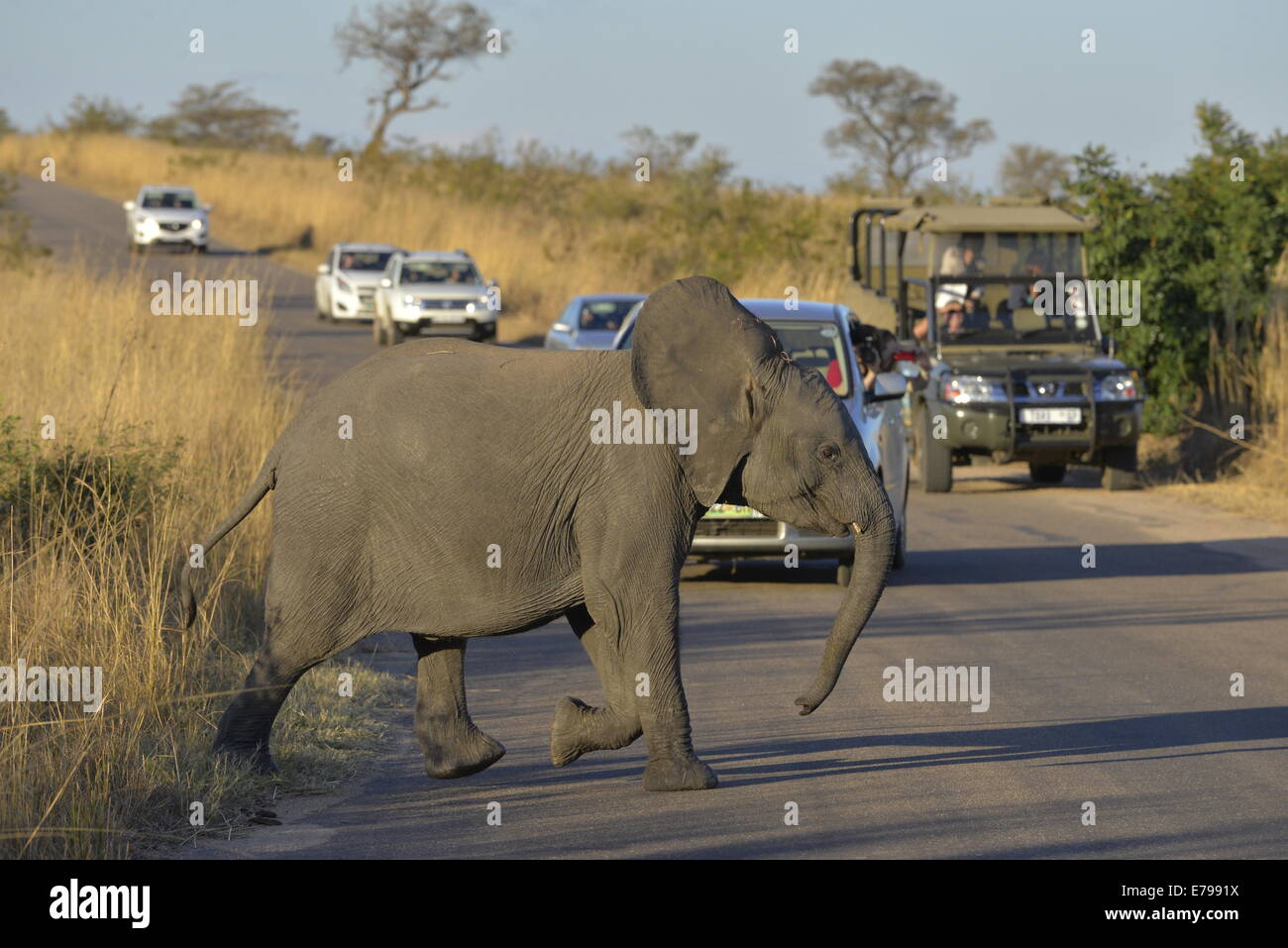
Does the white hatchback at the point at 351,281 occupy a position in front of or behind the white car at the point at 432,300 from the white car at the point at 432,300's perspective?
behind

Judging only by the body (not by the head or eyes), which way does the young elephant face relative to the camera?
to the viewer's right

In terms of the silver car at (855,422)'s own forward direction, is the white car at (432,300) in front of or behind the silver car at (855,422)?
behind

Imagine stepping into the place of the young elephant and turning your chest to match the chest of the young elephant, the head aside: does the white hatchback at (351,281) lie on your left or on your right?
on your left

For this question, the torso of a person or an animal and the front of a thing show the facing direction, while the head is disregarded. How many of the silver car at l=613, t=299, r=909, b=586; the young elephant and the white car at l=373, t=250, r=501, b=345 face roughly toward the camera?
2

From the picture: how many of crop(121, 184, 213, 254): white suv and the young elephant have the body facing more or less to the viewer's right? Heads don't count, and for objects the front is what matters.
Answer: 1

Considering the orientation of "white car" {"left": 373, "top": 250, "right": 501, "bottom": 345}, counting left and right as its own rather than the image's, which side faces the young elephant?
front

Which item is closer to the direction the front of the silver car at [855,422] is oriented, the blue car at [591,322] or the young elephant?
the young elephant

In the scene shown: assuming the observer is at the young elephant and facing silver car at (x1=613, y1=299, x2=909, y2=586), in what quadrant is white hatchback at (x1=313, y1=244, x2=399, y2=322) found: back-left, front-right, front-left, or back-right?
front-left

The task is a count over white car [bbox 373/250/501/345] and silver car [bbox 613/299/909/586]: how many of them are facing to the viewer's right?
0

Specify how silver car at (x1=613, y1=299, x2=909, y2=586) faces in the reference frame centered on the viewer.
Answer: facing the viewer

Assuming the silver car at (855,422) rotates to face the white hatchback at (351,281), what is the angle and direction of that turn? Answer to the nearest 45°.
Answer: approximately 180°

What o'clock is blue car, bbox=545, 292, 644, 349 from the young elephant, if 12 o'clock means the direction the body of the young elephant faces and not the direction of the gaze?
The blue car is roughly at 9 o'clock from the young elephant.

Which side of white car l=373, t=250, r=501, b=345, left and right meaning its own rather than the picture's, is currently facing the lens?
front

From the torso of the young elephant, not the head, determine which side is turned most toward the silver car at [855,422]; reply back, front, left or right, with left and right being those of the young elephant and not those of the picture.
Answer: left

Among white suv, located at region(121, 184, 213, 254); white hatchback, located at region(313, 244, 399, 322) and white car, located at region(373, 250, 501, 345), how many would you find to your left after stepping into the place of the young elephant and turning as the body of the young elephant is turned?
3

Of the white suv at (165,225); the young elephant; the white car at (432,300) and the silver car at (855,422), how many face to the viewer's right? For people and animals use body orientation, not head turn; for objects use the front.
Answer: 1

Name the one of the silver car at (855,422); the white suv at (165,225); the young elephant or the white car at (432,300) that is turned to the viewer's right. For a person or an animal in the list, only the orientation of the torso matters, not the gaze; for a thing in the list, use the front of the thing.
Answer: the young elephant
